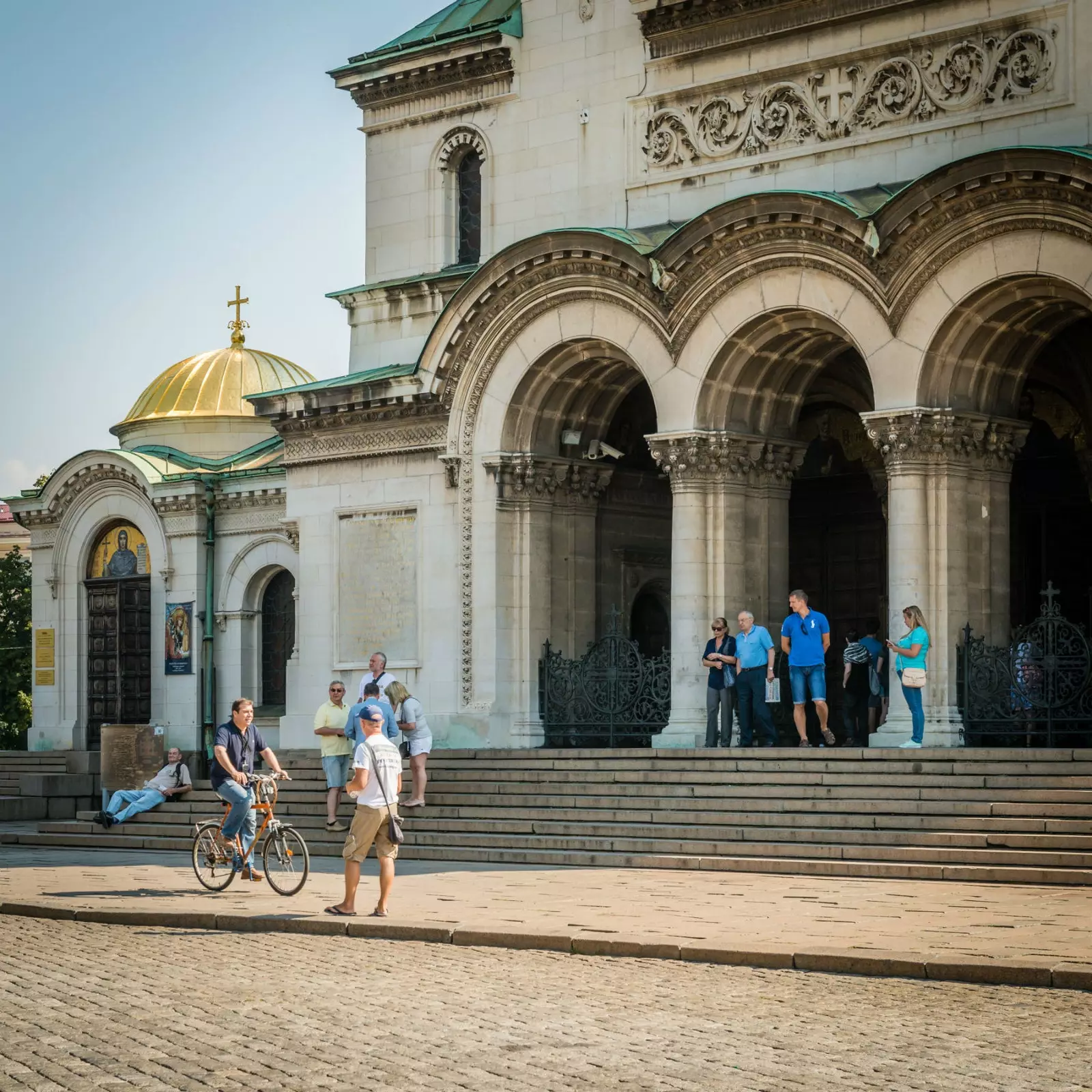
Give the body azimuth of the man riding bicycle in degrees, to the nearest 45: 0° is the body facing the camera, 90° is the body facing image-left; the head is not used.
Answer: approximately 315°

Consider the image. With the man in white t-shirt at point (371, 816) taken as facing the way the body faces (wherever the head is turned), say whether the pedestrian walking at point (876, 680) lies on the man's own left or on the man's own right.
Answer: on the man's own right

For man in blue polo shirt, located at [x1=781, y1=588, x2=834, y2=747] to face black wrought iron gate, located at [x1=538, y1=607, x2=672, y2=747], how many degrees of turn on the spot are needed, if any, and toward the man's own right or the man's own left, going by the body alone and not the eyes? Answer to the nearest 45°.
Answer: approximately 135° to the man's own right

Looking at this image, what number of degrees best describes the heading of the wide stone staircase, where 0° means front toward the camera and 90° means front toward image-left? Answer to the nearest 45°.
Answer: approximately 0°

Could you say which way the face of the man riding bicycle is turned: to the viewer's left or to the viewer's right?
to the viewer's right
